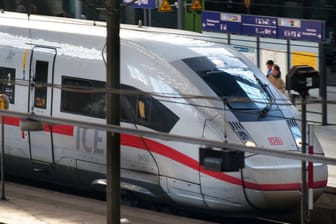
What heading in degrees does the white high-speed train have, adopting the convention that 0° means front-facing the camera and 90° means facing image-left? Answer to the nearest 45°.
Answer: approximately 315°

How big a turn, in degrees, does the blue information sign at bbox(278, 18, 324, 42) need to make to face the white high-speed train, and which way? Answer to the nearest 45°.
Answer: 0° — it already faces it

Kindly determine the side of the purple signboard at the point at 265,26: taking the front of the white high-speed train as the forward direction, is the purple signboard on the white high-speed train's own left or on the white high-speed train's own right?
on the white high-speed train's own left

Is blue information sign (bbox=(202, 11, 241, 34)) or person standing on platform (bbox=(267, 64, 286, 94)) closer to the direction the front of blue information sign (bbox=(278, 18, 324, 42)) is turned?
the person standing on platform

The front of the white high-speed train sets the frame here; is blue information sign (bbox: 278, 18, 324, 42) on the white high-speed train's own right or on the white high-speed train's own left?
on the white high-speed train's own left

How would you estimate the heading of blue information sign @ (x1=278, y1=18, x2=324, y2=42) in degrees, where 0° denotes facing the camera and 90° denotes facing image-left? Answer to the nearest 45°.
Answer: approximately 0°

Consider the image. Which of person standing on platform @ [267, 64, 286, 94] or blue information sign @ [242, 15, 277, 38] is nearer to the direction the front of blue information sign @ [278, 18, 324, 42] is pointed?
the person standing on platform

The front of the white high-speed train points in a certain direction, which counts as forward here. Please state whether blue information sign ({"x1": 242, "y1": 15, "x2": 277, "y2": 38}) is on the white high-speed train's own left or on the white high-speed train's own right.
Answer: on the white high-speed train's own left

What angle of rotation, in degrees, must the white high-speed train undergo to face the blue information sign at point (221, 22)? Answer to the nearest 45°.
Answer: approximately 135° to its left

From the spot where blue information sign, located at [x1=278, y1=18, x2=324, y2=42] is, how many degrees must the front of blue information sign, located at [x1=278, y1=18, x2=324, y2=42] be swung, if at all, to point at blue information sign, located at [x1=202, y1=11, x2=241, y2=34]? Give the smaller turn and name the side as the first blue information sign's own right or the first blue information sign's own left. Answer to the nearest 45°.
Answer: approximately 135° to the first blue information sign's own right
